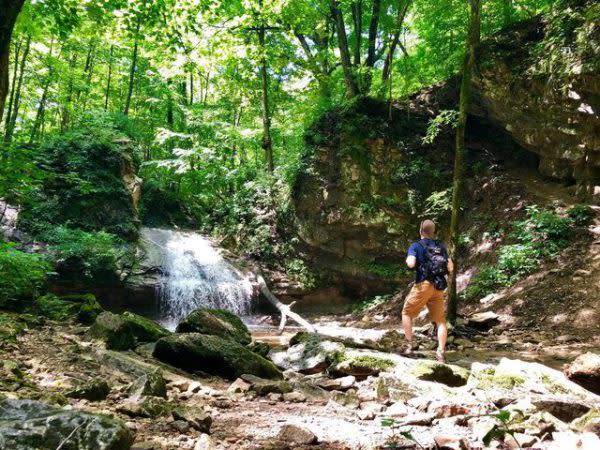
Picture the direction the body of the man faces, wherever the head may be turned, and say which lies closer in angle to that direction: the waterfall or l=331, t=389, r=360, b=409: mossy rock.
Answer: the waterfall

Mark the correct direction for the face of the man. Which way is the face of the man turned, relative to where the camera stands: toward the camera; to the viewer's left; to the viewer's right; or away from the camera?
away from the camera

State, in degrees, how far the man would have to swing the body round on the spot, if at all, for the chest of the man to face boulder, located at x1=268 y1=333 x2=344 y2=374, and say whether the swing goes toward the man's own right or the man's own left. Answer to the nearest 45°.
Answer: approximately 45° to the man's own left

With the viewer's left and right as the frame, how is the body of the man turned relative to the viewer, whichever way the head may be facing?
facing away from the viewer and to the left of the viewer

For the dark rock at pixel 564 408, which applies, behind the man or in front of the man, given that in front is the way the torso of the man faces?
behind

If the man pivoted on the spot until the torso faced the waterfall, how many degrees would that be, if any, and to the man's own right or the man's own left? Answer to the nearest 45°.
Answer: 0° — they already face it

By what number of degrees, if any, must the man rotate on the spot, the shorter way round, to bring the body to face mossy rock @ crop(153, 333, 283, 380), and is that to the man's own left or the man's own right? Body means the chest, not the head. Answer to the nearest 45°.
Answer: approximately 90° to the man's own left

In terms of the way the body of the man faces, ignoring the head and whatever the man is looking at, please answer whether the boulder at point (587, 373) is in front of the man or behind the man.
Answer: behind

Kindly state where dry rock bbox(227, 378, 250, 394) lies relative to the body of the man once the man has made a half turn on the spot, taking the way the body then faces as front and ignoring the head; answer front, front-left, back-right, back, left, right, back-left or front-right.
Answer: right

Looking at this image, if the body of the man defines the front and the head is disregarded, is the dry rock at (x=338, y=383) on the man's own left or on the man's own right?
on the man's own left
